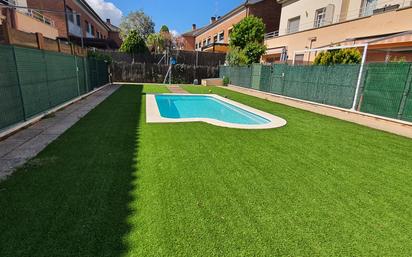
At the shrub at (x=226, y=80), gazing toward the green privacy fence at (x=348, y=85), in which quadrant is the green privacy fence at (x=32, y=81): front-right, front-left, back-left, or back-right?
front-right

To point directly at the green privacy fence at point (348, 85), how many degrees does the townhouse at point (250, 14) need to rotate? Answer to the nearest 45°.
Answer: approximately 45° to its left

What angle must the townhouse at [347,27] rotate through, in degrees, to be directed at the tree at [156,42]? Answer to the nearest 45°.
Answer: approximately 90° to its right

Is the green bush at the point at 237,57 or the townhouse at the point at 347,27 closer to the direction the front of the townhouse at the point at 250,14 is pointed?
the green bush

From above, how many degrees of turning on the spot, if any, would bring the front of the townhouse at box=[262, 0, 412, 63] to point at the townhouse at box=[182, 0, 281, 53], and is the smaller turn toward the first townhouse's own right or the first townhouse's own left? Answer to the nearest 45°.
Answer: approximately 90° to the first townhouse's own right

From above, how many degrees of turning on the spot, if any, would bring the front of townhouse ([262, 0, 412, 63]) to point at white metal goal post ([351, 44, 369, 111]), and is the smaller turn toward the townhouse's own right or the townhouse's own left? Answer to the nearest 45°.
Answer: approximately 45° to the townhouse's own left

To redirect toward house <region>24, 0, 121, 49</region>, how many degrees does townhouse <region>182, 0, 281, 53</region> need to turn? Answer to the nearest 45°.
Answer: approximately 45° to its right

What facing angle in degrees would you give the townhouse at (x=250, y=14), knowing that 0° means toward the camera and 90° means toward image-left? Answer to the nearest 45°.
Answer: approximately 45°

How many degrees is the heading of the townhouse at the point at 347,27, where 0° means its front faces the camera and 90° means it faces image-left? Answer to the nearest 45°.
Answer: approximately 45°

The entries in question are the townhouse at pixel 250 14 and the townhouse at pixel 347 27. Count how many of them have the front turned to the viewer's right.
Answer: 0

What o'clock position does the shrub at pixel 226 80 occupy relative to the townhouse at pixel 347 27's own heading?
The shrub is roughly at 2 o'clock from the townhouse.

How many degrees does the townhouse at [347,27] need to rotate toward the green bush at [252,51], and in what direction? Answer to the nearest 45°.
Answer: approximately 45° to its right

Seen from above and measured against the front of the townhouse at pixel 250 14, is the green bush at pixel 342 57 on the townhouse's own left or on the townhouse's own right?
on the townhouse's own left

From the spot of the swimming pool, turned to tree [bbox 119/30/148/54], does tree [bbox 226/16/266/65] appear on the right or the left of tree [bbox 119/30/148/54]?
right

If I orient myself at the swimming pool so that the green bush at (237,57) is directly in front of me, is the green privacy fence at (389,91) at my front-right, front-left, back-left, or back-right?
back-right

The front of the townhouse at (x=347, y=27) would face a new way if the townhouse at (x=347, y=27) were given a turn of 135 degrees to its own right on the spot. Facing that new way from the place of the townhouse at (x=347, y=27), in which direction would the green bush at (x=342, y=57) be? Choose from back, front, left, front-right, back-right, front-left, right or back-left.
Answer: back

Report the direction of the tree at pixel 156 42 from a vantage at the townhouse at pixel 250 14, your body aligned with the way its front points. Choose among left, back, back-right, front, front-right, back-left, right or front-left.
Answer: right
